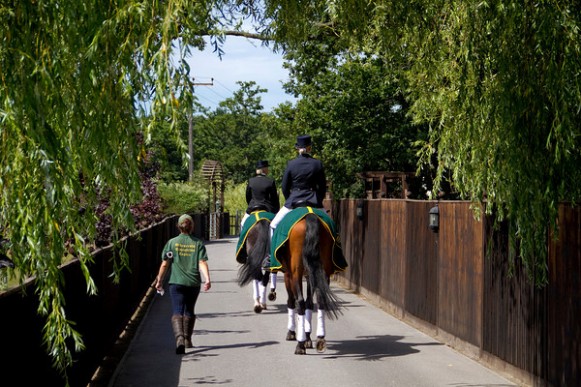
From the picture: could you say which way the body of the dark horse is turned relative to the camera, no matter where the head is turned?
away from the camera

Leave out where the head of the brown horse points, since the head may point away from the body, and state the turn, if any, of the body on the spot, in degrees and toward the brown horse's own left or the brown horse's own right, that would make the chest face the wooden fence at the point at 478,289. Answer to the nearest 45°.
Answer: approximately 90° to the brown horse's own right

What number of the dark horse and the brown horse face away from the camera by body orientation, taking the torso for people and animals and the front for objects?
2

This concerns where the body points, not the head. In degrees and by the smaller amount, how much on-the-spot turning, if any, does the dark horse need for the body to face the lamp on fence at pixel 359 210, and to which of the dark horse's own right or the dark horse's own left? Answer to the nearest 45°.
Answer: approximately 45° to the dark horse's own right

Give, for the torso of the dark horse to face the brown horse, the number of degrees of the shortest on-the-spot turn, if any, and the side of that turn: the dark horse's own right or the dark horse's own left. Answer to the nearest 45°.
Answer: approximately 180°

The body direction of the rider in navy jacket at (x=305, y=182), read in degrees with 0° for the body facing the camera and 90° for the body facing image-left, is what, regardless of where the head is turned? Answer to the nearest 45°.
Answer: approximately 180°

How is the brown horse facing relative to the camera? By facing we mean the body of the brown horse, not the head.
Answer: away from the camera
